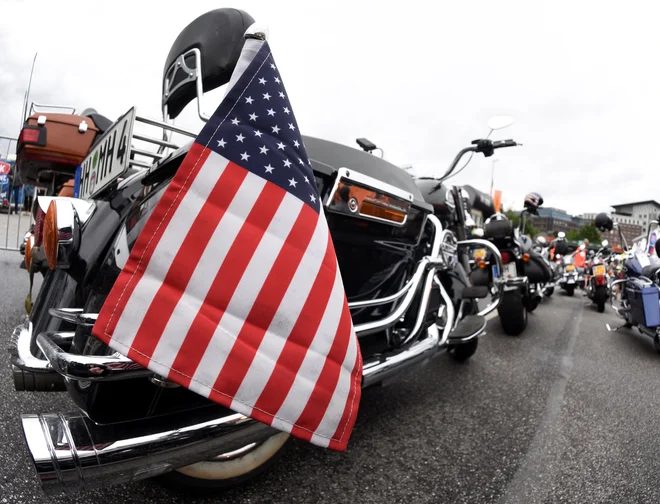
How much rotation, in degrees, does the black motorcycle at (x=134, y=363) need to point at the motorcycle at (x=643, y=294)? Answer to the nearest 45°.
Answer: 0° — it already faces it

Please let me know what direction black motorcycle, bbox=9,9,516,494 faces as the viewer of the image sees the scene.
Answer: facing away from the viewer and to the right of the viewer

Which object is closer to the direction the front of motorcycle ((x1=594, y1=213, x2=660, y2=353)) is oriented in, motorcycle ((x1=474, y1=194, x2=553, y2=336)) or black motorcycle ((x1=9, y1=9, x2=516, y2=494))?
the motorcycle

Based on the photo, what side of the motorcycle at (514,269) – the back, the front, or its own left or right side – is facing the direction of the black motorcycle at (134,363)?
back

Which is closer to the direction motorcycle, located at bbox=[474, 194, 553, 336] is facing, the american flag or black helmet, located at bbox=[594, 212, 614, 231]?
the black helmet

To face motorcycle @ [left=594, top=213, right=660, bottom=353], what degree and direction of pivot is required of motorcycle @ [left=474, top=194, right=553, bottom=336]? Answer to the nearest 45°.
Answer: approximately 90° to its right

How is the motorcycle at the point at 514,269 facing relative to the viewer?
away from the camera

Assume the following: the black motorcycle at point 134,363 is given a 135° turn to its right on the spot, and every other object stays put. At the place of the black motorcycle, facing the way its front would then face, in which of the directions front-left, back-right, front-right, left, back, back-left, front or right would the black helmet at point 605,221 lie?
back-left

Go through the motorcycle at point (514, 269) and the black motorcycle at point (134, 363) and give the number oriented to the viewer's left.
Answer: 0

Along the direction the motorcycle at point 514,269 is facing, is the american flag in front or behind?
behind

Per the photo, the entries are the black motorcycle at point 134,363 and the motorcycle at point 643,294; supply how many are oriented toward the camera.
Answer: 0

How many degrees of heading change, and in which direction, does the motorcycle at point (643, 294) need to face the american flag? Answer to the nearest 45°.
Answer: approximately 135° to its left

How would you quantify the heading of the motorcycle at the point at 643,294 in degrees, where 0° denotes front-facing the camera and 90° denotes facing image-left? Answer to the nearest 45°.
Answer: approximately 135°
